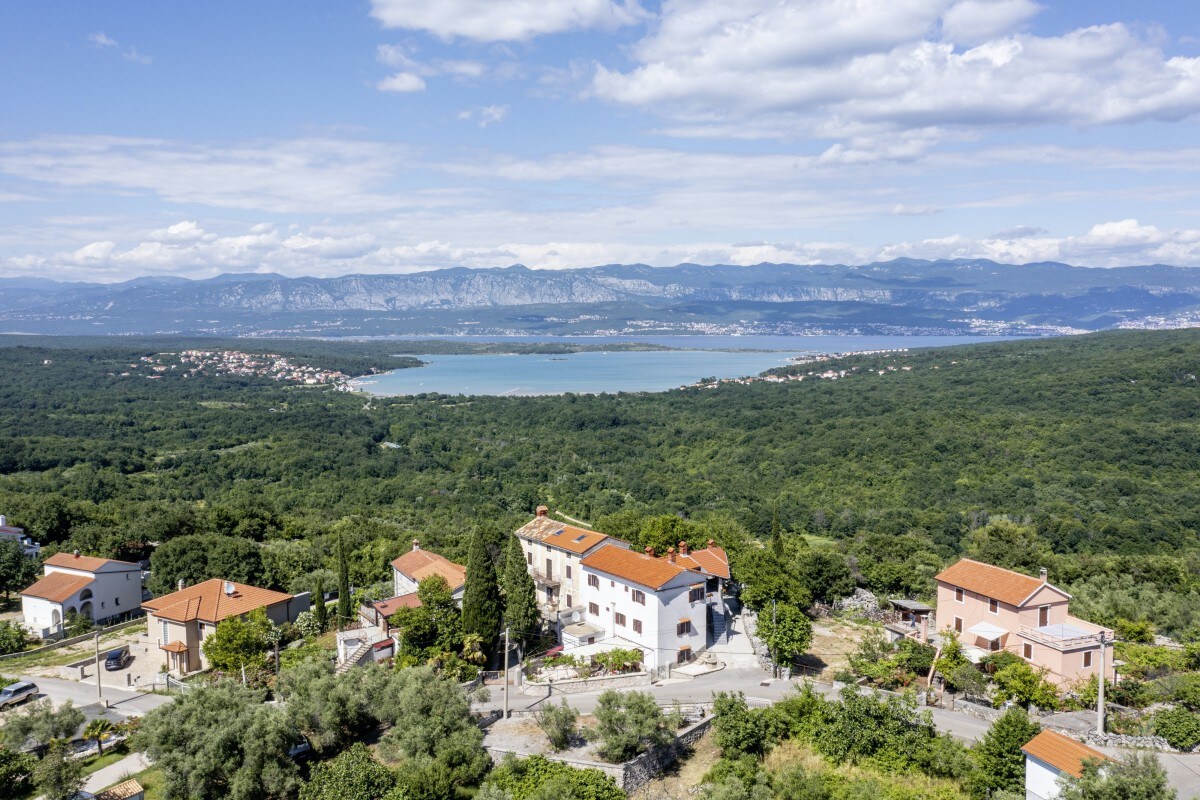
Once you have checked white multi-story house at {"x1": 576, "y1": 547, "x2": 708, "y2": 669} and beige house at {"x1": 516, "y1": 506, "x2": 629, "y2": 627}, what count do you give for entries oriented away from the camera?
0

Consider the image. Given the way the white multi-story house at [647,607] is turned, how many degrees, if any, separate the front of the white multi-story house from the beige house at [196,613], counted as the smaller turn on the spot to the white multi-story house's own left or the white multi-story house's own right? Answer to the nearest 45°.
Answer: approximately 45° to the white multi-story house's own right

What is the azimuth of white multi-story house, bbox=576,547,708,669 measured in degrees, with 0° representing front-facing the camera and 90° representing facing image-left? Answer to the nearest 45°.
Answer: approximately 45°

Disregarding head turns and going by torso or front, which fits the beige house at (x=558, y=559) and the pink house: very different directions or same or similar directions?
same or similar directions

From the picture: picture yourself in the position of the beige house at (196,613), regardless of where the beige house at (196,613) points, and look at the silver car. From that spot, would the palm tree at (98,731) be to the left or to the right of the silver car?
left

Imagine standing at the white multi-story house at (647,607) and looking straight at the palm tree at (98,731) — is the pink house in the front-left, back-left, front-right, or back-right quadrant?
back-left

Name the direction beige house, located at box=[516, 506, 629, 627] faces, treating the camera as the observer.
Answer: facing the viewer and to the left of the viewer

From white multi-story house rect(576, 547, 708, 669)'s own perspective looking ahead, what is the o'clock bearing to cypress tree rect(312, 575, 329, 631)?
The cypress tree is roughly at 2 o'clock from the white multi-story house.

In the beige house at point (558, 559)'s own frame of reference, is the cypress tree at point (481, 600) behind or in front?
in front

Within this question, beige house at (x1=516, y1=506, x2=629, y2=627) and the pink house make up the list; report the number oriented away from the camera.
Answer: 0

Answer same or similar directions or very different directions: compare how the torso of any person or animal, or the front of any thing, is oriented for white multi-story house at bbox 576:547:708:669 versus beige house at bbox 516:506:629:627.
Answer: same or similar directions

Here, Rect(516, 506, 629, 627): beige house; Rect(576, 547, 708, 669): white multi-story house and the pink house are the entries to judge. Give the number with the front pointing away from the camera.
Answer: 0

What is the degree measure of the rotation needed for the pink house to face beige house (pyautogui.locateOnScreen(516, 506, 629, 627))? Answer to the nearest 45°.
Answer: approximately 45° to its right

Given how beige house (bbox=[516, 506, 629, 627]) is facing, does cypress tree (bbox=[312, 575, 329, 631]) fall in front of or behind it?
in front
